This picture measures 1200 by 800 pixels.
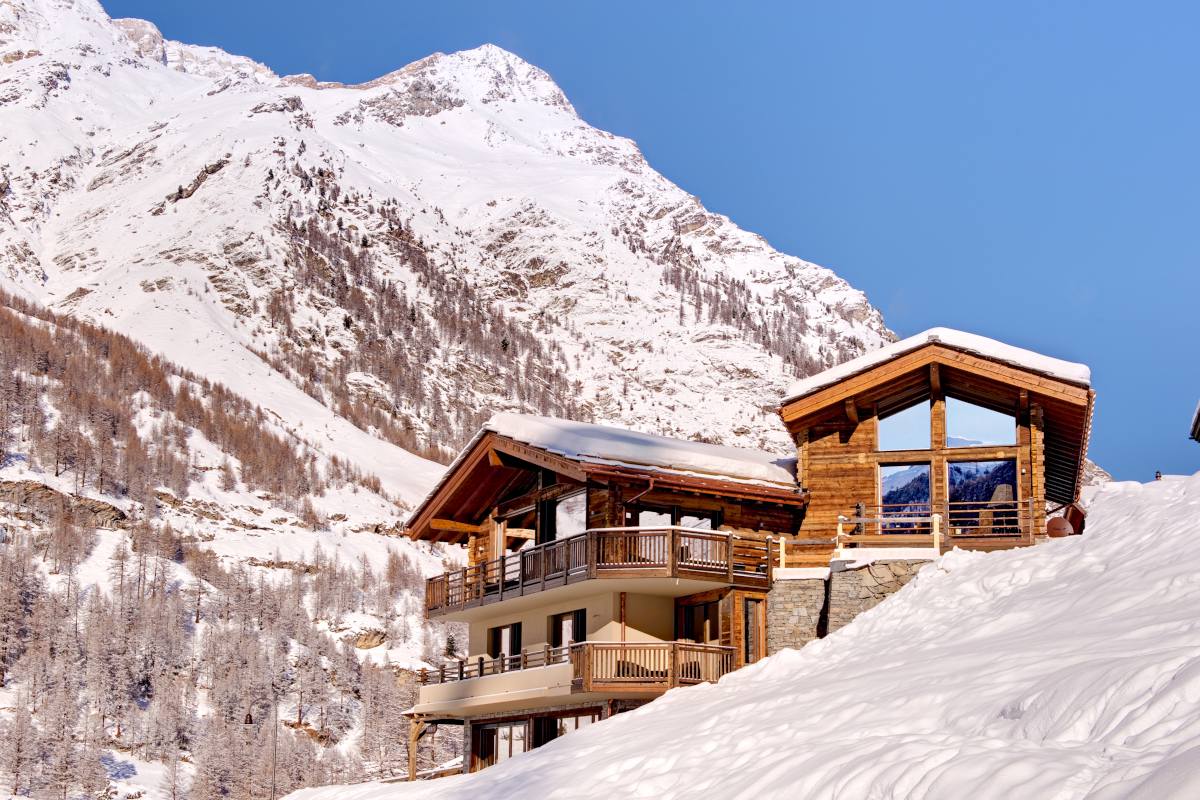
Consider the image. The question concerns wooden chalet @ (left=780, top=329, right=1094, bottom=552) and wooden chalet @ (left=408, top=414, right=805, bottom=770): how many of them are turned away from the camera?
0

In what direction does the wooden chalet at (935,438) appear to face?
toward the camera

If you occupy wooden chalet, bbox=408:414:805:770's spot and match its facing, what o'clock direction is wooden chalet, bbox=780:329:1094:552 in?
wooden chalet, bbox=780:329:1094:552 is roughly at 8 o'clock from wooden chalet, bbox=408:414:805:770.

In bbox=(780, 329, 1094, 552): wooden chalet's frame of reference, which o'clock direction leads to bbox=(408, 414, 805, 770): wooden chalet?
bbox=(408, 414, 805, 770): wooden chalet is roughly at 3 o'clock from bbox=(780, 329, 1094, 552): wooden chalet.
